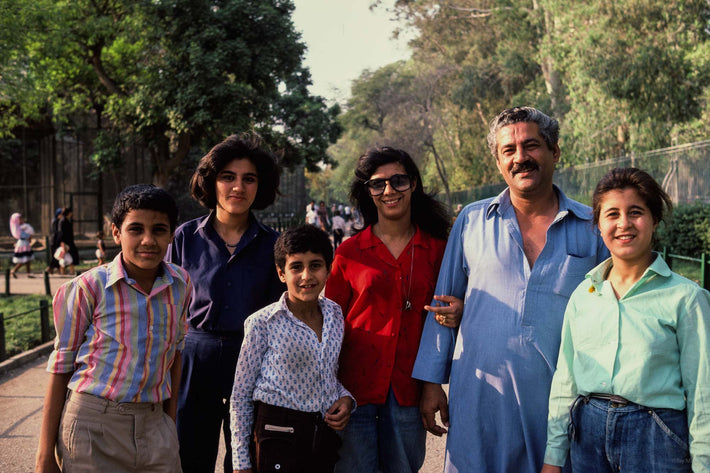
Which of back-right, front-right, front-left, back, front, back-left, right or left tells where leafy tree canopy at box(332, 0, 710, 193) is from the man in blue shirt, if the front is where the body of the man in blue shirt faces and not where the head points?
back

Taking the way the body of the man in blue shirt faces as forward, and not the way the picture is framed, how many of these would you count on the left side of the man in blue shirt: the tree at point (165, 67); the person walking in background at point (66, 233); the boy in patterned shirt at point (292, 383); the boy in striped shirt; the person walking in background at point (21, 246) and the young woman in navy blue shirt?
0

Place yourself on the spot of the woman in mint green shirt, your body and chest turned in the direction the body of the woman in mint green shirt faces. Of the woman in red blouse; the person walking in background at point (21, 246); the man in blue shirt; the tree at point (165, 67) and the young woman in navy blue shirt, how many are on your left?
0

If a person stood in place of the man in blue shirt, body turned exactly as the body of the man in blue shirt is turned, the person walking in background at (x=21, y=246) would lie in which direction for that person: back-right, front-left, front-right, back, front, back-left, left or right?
back-right

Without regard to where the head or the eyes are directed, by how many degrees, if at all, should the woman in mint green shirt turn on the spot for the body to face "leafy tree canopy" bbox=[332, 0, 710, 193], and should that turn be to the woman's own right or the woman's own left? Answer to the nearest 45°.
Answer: approximately 135° to the woman's own right

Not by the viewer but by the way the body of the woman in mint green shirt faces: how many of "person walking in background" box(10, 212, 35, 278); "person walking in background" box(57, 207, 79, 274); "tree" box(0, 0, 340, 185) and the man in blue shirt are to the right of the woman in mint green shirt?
4

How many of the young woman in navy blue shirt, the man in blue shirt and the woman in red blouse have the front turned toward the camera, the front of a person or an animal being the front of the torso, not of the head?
3

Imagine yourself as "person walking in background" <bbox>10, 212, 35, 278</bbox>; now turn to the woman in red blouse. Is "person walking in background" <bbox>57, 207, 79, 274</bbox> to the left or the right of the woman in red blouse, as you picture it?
left

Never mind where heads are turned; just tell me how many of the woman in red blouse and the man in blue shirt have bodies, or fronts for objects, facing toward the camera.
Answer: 2

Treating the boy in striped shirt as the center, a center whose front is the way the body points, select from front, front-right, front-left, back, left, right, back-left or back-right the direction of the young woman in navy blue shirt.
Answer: left

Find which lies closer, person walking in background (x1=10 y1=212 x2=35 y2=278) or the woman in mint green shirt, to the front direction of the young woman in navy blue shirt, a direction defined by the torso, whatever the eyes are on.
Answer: the woman in mint green shirt

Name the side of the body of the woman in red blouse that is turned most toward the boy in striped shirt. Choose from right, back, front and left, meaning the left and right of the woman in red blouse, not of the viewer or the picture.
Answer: right

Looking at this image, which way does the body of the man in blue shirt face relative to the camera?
toward the camera

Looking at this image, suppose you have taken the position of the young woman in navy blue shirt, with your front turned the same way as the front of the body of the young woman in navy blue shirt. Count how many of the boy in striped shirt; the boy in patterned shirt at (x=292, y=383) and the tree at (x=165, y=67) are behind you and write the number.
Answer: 1

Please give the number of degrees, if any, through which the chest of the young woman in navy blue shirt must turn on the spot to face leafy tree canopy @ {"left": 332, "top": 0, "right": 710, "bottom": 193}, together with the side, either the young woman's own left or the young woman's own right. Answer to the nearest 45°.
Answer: approximately 135° to the young woman's own left

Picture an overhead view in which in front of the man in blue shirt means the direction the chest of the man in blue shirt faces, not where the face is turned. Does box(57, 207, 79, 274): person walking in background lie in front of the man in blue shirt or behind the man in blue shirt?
behind

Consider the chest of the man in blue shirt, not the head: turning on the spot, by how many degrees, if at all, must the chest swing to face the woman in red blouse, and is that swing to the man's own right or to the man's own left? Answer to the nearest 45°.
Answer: approximately 90° to the man's own right

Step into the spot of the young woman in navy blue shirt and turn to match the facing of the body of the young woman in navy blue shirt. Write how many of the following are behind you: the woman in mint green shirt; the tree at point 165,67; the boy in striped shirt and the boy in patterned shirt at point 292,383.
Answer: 1

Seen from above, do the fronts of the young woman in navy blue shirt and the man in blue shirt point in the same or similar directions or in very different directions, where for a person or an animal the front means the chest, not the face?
same or similar directions

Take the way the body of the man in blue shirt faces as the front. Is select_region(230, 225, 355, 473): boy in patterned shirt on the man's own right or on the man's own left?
on the man's own right

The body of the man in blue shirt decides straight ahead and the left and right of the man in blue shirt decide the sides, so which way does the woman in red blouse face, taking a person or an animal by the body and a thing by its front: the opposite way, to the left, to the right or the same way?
the same way

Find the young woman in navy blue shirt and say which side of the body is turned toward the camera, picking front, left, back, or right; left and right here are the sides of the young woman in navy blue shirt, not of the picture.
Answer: front
